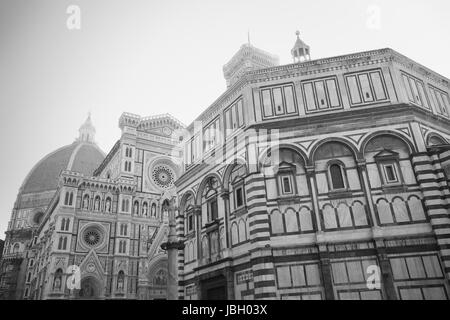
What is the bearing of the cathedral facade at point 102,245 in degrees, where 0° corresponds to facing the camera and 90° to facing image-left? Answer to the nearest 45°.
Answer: approximately 315°
